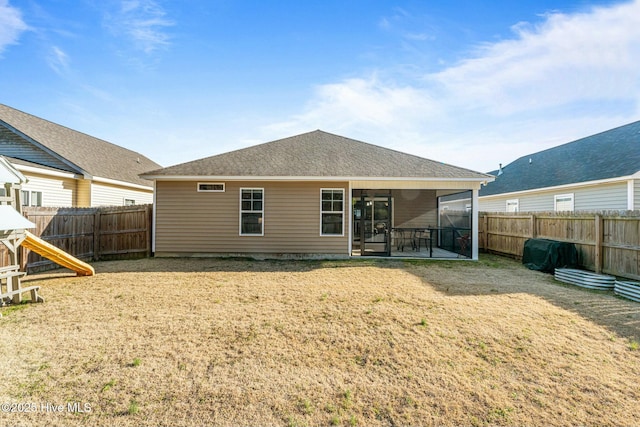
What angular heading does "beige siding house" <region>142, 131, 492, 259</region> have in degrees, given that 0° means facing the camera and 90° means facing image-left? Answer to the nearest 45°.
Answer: approximately 180°

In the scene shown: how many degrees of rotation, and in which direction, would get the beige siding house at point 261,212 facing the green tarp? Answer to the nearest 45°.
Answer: approximately 90° to its right
